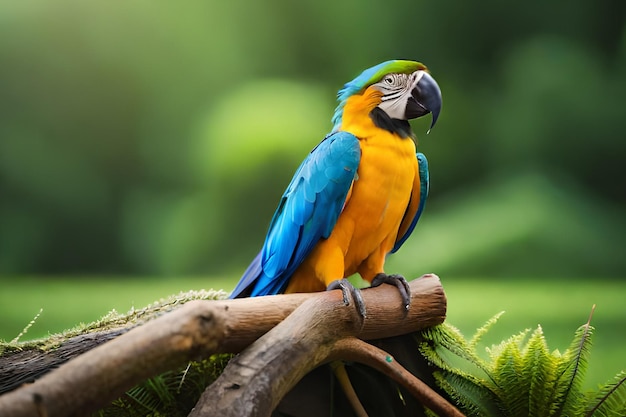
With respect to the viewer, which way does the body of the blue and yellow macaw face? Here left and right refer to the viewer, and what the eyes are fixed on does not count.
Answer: facing the viewer and to the right of the viewer
